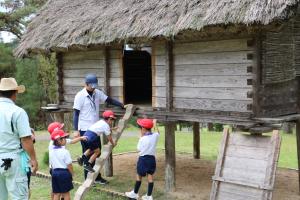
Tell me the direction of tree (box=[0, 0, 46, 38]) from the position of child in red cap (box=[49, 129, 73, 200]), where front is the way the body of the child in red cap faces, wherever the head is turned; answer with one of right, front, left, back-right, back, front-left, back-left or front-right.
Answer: front-left

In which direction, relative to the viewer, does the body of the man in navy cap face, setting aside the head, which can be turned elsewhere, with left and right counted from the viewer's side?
facing the viewer and to the right of the viewer

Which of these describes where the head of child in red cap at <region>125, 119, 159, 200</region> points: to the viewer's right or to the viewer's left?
to the viewer's left

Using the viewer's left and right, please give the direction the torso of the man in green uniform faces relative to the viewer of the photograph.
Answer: facing away from the viewer and to the right of the viewer

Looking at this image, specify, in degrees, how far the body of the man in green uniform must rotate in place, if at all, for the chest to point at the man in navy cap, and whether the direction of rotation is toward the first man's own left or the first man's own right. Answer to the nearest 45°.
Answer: approximately 45° to the first man's own left

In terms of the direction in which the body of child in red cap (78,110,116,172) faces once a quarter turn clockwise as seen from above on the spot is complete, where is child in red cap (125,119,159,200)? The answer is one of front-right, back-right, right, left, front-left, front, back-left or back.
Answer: front-left

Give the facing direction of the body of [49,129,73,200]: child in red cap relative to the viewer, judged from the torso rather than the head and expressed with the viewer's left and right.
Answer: facing away from the viewer and to the right of the viewer

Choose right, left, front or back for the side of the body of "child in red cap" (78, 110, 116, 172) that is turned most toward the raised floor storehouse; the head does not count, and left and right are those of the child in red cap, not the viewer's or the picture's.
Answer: front

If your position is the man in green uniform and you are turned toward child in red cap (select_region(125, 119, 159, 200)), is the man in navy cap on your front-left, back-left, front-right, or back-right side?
front-left

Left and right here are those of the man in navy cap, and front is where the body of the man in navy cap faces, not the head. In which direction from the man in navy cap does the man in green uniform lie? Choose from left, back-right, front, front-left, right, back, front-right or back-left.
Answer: front-right

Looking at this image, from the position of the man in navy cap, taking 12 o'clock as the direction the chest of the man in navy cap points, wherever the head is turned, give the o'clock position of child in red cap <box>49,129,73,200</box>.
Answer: The child in red cap is roughly at 2 o'clock from the man in navy cap.

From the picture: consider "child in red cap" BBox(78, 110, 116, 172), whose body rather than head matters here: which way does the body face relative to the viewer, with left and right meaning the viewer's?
facing to the right of the viewer
